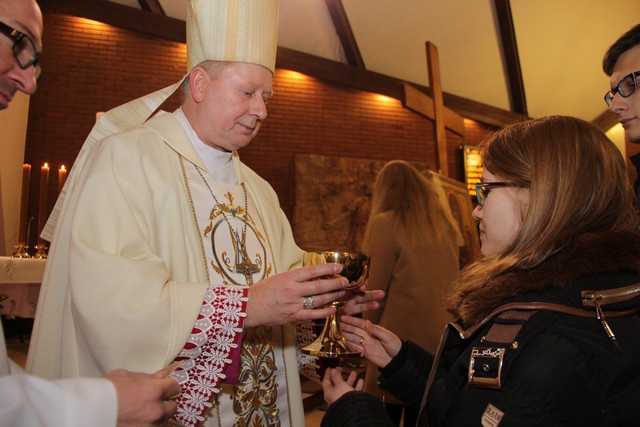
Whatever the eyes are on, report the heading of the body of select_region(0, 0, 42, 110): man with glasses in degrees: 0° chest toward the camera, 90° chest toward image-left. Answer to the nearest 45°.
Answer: approximately 315°

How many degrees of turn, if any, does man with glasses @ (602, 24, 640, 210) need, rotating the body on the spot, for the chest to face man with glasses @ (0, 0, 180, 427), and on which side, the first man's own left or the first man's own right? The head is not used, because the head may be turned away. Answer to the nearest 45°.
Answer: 0° — they already face them

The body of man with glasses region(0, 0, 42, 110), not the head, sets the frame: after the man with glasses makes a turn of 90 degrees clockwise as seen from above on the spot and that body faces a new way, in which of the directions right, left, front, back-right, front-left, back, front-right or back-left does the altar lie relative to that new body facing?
back-right

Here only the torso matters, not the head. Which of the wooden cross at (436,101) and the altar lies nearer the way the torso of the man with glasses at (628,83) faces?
the altar

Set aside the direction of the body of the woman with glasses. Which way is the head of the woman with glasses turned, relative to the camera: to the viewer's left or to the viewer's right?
to the viewer's left

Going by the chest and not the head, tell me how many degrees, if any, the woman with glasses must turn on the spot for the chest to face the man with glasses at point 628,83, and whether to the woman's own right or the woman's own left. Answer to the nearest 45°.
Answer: approximately 135° to the woman's own right

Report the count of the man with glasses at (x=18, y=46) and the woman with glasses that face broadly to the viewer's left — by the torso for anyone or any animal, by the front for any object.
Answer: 1

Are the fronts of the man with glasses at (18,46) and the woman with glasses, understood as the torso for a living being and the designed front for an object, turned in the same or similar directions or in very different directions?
very different directions

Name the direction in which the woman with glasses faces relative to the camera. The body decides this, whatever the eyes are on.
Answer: to the viewer's left
